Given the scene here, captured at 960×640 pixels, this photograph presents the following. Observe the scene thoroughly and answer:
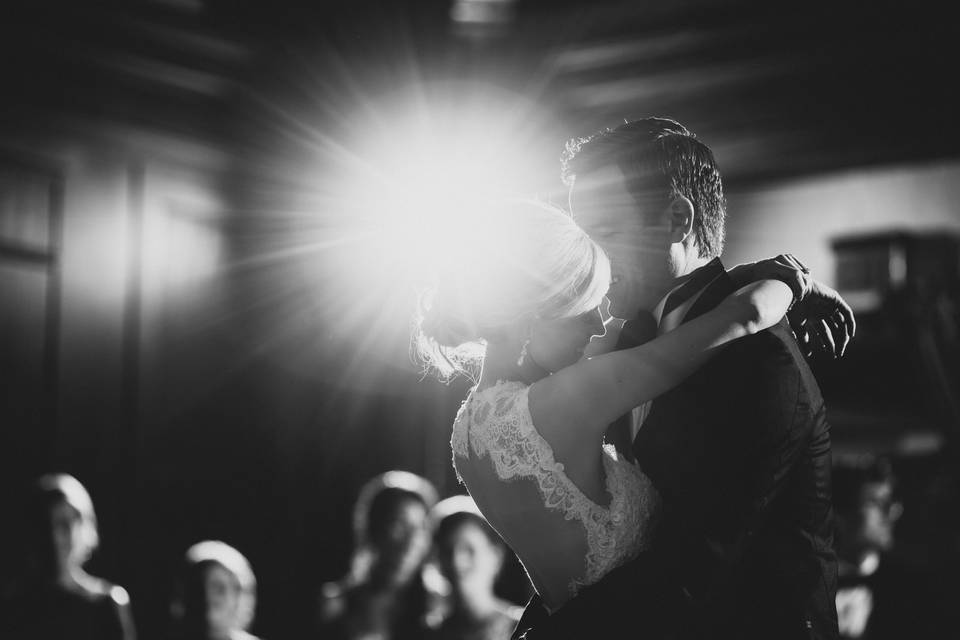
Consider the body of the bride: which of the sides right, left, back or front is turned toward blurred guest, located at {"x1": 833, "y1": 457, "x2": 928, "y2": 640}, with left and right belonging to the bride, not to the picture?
front

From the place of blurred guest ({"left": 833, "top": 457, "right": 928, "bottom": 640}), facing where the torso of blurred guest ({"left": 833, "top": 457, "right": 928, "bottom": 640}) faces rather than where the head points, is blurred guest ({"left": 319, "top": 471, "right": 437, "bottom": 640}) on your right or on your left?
on your right

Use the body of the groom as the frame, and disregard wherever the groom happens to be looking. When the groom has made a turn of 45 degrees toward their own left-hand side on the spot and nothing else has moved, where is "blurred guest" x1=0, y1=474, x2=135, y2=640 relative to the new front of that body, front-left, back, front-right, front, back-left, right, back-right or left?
right

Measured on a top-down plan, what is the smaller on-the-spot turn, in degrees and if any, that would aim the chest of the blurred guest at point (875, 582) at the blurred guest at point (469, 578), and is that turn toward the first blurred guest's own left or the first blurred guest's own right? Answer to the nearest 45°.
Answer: approximately 45° to the first blurred guest's own right

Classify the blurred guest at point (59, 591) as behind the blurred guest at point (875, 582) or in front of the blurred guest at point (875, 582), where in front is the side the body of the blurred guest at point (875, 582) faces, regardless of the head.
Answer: in front

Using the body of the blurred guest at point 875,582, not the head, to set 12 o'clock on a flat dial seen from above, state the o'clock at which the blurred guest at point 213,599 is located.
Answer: the blurred guest at point 213,599 is roughly at 1 o'clock from the blurred guest at point 875,582.

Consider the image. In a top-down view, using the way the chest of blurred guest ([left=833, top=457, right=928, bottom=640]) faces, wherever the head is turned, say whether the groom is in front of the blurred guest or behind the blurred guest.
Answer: in front

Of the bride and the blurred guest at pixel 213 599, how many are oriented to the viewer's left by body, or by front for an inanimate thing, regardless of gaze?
0
